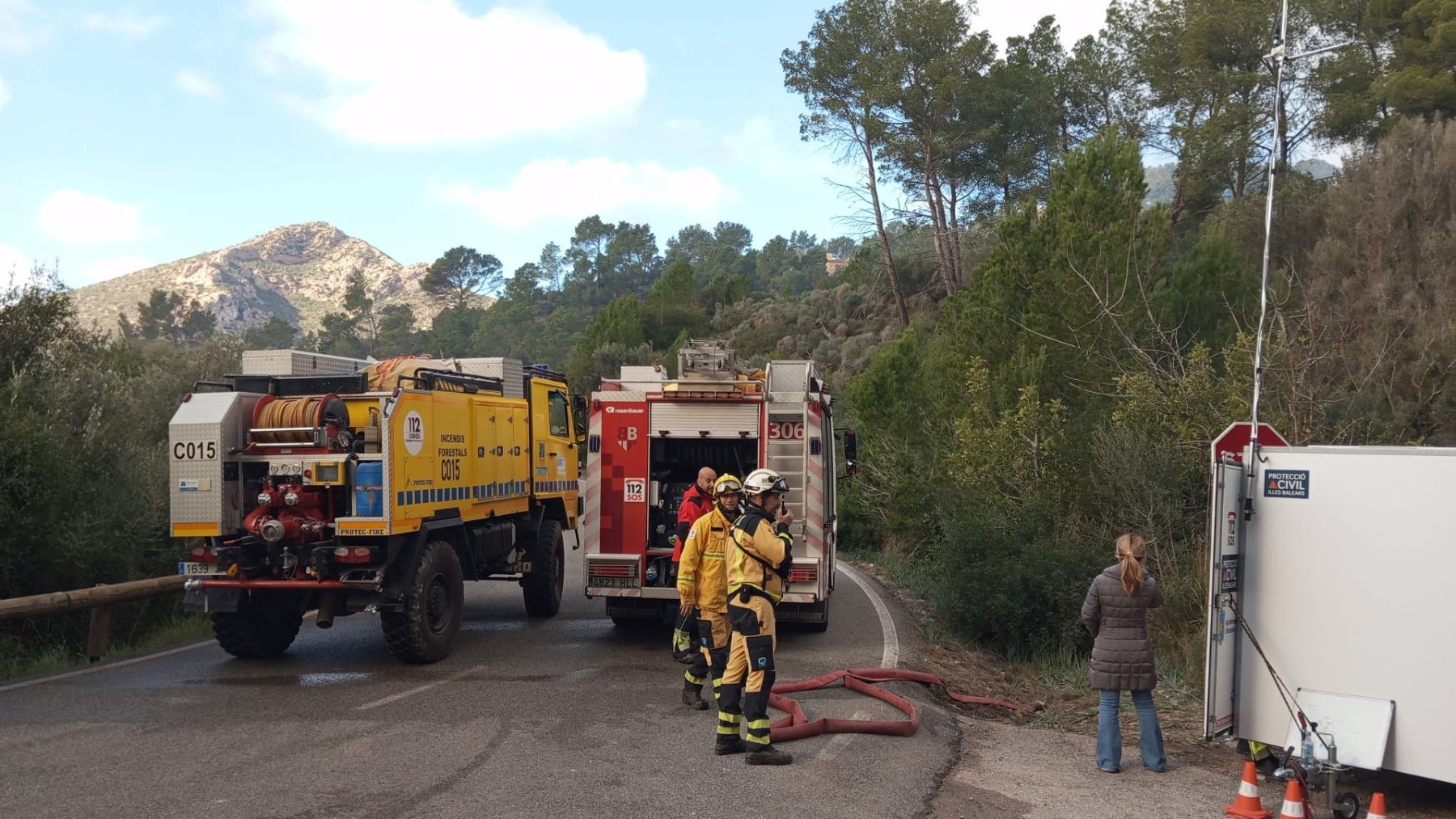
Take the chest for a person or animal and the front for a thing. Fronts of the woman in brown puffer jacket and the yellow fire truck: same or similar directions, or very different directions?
same or similar directions

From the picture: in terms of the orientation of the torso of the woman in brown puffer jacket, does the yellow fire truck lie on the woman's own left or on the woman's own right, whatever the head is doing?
on the woman's own left

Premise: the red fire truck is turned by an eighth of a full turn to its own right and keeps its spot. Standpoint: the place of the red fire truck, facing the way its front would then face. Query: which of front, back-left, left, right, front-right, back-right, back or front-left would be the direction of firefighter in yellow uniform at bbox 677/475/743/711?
back-right

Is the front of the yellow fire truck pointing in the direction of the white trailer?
no

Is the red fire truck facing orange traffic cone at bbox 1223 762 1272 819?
no

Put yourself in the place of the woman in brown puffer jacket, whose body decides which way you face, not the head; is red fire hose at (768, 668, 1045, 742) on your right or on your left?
on your left

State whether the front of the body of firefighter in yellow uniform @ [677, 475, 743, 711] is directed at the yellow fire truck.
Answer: no

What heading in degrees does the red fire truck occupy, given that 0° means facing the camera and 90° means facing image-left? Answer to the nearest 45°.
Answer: approximately 180°

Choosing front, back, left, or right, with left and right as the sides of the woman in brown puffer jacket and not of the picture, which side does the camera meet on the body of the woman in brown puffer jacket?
back

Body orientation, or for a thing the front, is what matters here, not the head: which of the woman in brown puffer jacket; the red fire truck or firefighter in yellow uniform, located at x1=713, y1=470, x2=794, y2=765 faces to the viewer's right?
the firefighter in yellow uniform

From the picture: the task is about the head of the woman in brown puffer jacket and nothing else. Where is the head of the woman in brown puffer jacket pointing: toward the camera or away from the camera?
away from the camera

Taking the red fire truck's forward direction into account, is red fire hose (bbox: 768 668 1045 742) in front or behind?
behind

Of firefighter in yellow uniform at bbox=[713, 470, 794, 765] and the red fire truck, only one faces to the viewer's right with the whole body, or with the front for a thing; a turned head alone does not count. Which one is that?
the firefighter in yellow uniform

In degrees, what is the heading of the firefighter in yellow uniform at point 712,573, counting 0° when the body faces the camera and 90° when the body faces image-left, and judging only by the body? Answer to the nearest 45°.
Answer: approximately 315°

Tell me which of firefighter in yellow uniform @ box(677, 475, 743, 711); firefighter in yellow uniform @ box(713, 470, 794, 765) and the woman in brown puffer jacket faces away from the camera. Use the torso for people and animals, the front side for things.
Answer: the woman in brown puffer jacket

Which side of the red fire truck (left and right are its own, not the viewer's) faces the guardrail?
left

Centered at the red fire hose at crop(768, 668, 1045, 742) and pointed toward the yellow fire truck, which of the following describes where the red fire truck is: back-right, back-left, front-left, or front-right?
front-right
